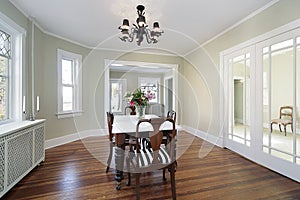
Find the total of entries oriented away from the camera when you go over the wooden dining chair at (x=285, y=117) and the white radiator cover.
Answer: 0

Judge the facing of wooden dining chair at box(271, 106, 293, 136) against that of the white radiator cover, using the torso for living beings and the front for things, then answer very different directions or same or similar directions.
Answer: very different directions

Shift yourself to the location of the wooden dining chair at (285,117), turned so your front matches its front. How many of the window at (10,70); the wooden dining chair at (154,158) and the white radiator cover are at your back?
0

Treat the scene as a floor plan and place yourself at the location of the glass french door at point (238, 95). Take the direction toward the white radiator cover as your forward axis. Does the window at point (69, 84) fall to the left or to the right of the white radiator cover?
right

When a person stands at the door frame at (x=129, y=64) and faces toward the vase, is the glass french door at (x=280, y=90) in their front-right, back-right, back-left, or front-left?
front-left

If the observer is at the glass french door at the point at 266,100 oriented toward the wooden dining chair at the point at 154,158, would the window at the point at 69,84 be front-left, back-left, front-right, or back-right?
front-right

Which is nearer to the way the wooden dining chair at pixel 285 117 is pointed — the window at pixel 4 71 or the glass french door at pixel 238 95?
the window

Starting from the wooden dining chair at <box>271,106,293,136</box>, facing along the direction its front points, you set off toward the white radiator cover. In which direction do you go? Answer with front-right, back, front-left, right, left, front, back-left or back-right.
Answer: front

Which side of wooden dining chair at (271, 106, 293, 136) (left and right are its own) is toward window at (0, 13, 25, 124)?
front

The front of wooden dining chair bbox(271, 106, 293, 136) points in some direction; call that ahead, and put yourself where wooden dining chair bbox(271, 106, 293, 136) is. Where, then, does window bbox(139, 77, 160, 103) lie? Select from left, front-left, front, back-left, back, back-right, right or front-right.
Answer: right
